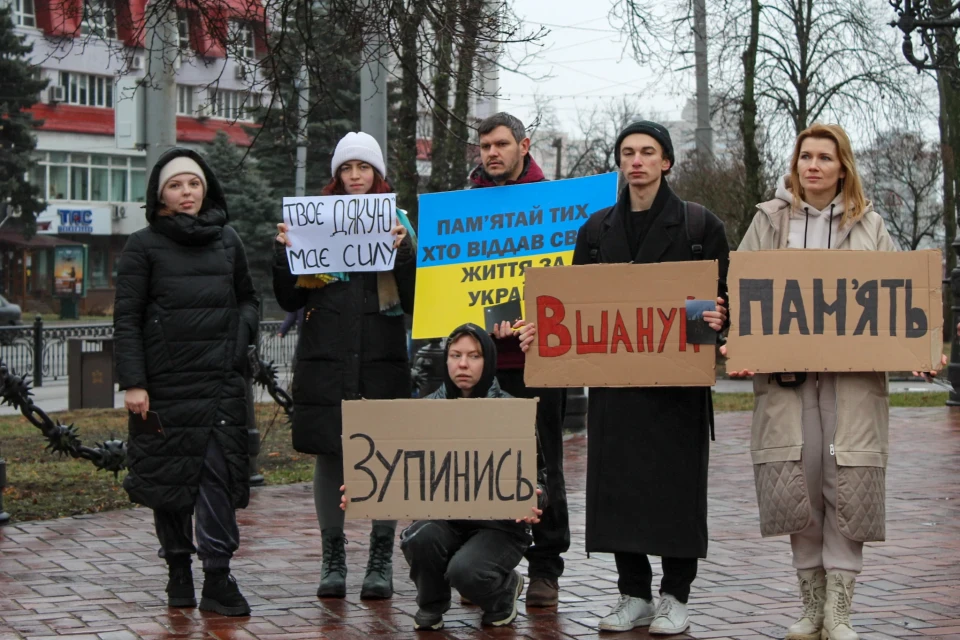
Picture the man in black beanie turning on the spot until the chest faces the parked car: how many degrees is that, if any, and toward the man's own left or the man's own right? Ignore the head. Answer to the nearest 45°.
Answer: approximately 135° to the man's own right

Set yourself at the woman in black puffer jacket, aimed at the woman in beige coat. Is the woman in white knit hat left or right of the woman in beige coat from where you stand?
left

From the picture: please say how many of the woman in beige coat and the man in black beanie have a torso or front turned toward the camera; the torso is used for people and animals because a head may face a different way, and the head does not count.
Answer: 2

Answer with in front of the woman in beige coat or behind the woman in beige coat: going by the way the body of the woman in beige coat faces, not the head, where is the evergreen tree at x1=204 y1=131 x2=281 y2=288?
behind

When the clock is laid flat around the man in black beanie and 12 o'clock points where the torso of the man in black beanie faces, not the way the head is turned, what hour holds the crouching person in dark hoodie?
The crouching person in dark hoodie is roughly at 3 o'clock from the man in black beanie.

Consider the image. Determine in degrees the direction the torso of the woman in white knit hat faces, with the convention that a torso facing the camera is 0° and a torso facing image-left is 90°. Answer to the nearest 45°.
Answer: approximately 0°
